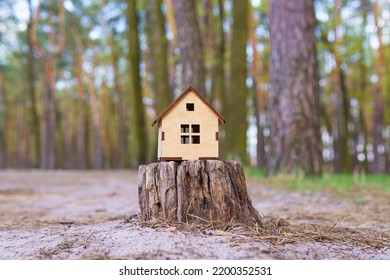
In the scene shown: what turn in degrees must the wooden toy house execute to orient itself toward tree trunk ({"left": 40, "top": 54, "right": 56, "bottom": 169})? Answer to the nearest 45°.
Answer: approximately 180°

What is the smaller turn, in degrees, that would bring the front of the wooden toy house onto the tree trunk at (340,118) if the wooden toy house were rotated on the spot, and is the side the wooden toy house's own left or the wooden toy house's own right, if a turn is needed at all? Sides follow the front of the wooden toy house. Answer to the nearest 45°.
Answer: approximately 135° to the wooden toy house's own left

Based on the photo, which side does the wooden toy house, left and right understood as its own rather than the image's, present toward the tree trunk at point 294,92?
back

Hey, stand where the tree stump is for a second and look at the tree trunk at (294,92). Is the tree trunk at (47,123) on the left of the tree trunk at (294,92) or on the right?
left

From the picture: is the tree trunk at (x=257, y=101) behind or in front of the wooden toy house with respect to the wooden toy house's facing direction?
behind

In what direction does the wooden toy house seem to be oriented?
toward the camera

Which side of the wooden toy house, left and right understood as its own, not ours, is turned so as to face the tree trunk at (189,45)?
back

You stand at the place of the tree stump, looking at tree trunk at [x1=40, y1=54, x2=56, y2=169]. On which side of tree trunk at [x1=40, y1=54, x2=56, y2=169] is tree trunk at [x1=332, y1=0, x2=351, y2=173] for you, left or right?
right

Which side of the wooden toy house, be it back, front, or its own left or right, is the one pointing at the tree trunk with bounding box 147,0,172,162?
back

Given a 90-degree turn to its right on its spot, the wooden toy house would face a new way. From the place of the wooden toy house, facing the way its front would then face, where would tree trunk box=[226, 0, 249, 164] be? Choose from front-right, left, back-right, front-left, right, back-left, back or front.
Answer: right

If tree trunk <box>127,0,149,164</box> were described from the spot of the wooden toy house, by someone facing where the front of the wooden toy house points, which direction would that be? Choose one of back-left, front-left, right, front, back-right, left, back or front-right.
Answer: back
